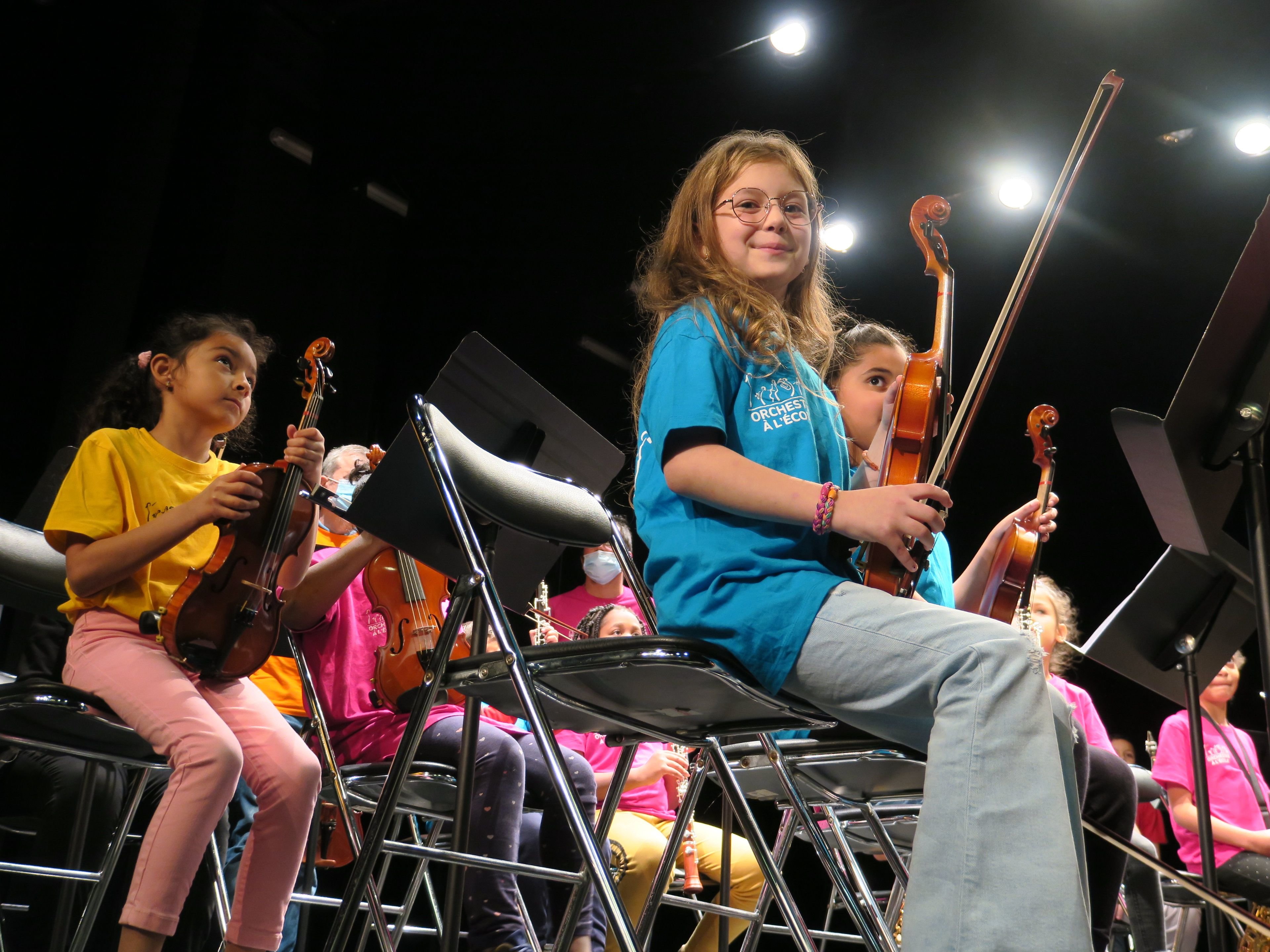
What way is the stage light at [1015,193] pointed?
toward the camera

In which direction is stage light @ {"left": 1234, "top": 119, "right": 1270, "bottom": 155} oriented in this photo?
toward the camera

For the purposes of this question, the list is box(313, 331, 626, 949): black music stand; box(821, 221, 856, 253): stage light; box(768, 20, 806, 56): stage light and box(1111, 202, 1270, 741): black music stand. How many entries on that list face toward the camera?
2

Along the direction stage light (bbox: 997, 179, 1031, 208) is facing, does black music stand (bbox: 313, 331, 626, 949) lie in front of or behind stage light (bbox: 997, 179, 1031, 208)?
in front

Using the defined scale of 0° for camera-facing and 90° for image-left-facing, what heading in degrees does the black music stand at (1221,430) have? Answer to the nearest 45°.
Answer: approximately 135°

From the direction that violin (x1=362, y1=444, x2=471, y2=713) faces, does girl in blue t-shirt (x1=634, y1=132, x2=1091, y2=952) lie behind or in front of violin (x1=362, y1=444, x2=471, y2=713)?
in front

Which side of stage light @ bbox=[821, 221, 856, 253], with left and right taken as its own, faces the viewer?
front
